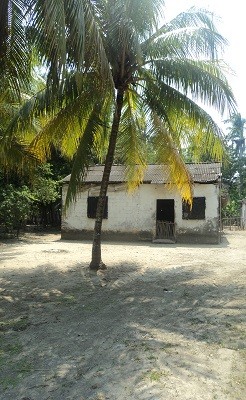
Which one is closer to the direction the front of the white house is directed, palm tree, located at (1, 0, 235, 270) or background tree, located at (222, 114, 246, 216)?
the palm tree

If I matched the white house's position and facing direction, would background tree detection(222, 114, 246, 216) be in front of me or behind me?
behind

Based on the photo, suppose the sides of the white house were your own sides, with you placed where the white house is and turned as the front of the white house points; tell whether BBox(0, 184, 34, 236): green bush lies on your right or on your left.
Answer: on your right

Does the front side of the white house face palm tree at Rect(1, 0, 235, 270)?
yes

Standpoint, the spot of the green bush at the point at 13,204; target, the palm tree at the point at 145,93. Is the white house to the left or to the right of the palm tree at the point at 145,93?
left

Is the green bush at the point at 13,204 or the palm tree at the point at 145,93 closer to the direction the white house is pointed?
the palm tree

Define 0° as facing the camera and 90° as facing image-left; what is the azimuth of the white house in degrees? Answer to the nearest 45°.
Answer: approximately 0°
